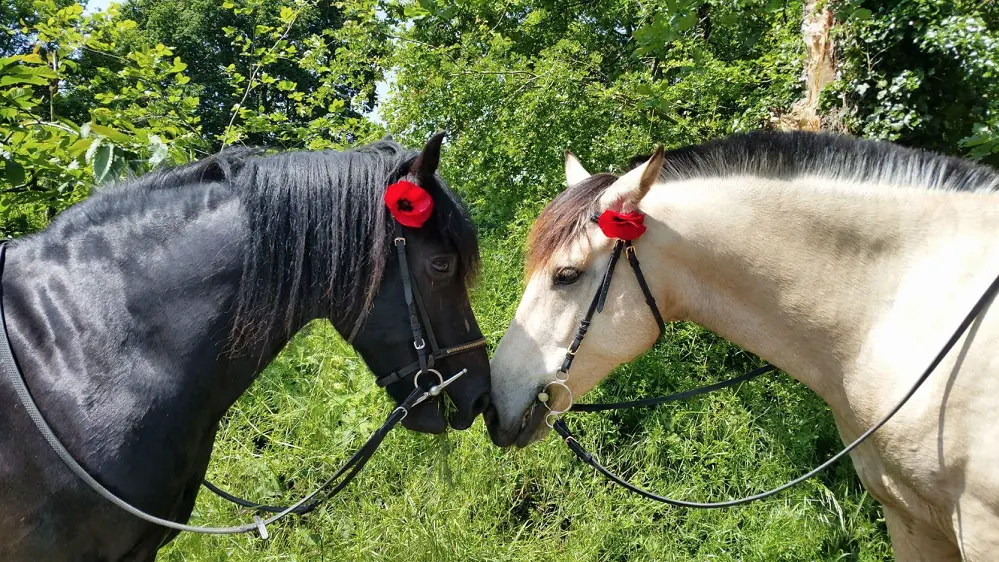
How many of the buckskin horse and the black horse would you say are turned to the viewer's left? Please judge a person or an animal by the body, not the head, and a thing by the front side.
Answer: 1

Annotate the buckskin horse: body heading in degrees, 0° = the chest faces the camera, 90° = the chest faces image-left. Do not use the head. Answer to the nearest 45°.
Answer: approximately 90°

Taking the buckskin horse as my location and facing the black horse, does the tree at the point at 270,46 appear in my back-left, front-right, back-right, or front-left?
front-right

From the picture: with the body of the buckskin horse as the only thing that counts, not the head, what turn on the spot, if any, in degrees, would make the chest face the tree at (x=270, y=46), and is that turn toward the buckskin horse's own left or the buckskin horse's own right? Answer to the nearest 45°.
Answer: approximately 45° to the buckskin horse's own right

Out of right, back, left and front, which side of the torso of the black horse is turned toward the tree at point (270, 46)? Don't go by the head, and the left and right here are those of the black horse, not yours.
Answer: left

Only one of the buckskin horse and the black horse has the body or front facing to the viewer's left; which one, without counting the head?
the buckskin horse

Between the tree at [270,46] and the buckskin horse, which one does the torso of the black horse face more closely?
the buckskin horse

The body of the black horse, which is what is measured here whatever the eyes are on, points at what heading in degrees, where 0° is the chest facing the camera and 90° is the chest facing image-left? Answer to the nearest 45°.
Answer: approximately 270°

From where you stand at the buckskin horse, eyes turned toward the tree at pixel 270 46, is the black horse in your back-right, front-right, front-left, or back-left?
front-left

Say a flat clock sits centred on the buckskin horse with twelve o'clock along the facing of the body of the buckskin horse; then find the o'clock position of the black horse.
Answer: The black horse is roughly at 11 o'clock from the buckskin horse.
